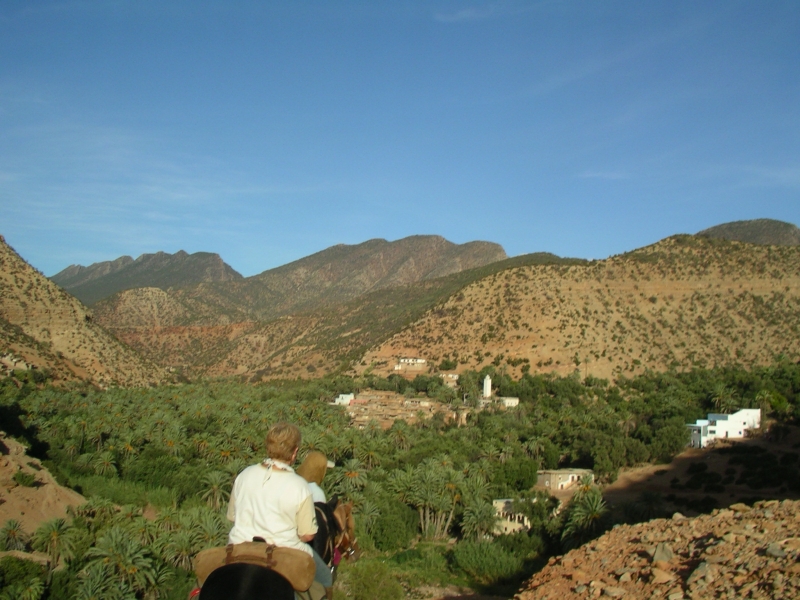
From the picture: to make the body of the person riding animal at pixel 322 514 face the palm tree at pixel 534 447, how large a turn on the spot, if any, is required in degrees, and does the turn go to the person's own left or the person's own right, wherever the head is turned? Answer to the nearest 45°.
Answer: approximately 45° to the person's own left

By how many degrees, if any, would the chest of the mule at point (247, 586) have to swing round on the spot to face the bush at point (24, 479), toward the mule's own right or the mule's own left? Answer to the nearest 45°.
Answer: approximately 45° to the mule's own left

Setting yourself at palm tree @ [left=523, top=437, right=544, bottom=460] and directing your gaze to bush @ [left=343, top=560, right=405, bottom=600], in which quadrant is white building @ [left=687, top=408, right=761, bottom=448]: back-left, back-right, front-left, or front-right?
back-left

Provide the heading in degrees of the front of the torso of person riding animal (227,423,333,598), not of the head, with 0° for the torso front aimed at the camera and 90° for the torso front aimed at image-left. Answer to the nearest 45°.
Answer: approximately 225°

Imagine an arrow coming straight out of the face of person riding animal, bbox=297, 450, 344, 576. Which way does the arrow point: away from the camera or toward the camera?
away from the camera

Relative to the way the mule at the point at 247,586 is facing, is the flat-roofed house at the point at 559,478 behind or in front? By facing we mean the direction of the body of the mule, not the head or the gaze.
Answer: in front

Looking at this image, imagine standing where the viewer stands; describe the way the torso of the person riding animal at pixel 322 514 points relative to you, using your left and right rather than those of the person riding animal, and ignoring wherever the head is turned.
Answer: facing away from the viewer and to the right of the viewer

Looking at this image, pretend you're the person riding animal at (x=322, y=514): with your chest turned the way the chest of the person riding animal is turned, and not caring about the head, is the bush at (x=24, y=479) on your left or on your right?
on your left

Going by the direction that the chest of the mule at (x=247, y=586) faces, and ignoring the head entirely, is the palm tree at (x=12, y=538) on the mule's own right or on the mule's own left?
on the mule's own left

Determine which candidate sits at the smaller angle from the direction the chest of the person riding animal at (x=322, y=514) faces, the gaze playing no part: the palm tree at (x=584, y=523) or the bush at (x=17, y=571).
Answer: the palm tree
